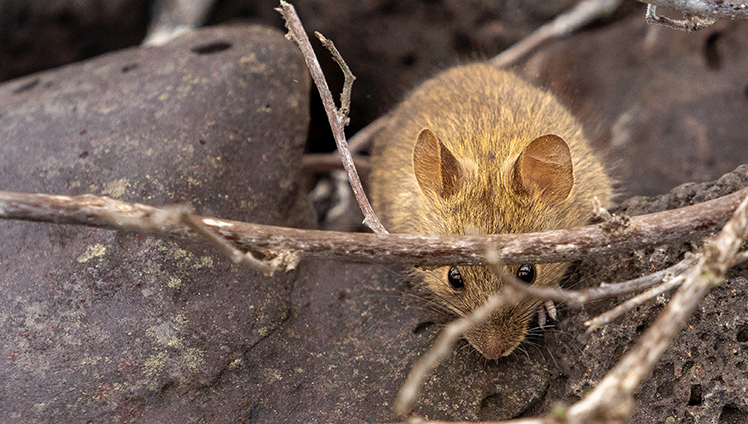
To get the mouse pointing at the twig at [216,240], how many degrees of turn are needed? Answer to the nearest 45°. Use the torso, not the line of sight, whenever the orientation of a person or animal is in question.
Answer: approximately 45° to its right

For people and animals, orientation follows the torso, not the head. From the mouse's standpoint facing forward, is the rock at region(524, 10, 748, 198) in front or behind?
behind

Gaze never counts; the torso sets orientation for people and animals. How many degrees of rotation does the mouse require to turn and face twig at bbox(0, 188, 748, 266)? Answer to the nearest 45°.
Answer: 0° — it already faces it

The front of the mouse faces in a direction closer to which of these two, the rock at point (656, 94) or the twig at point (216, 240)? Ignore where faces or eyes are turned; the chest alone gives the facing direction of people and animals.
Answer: the twig

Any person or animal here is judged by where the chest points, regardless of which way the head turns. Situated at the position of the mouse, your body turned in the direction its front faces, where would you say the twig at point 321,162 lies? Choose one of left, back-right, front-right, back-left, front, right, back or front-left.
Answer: back-right

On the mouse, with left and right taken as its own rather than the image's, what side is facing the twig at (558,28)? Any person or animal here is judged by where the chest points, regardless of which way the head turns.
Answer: back

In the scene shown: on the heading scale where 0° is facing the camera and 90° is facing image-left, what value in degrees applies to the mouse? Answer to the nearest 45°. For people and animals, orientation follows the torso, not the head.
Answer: approximately 0°

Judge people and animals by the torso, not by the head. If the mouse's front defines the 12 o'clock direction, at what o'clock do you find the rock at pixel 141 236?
The rock is roughly at 2 o'clock from the mouse.
